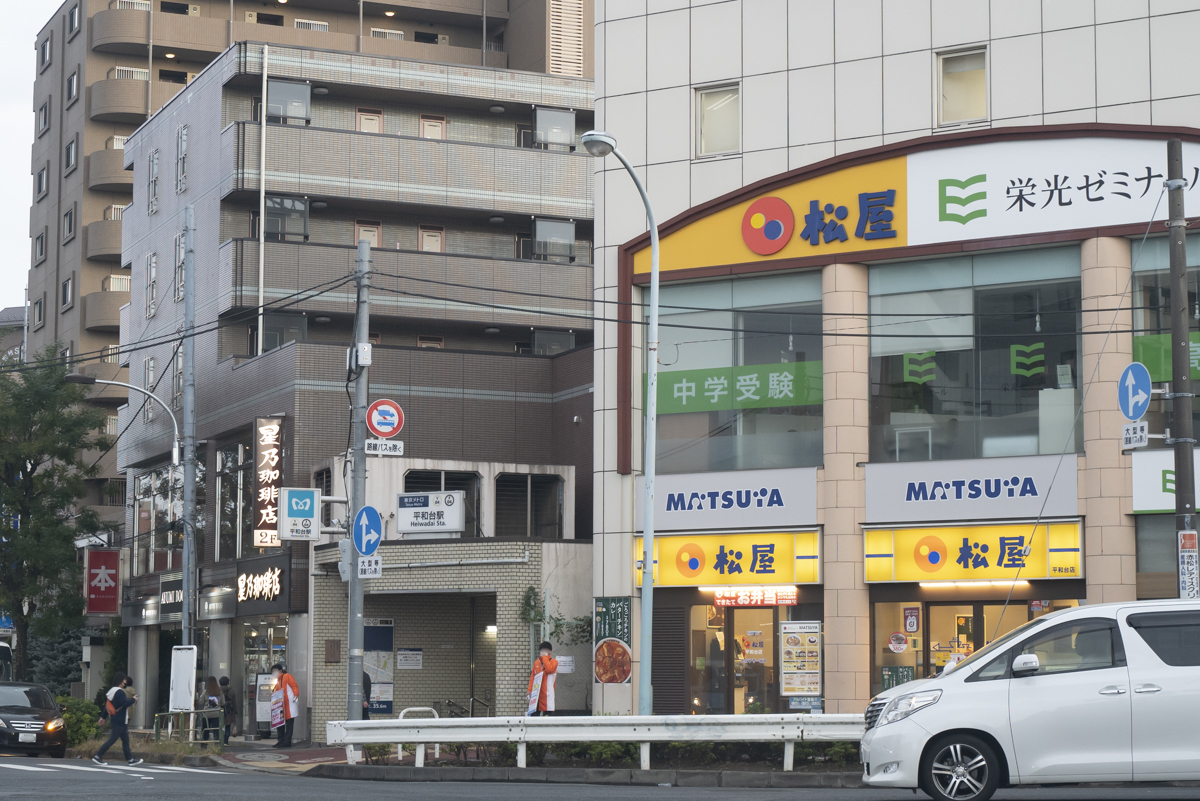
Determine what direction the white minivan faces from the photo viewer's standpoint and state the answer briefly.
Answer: facing to the left of the viewer

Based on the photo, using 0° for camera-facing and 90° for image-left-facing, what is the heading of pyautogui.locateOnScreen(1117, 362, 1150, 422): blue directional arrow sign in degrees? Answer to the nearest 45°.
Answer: approximately 45°

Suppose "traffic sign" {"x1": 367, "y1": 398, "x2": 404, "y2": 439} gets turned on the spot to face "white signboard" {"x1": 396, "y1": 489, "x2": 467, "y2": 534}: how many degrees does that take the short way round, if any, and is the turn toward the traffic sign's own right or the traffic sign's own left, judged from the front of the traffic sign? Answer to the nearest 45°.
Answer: approximately 180°
